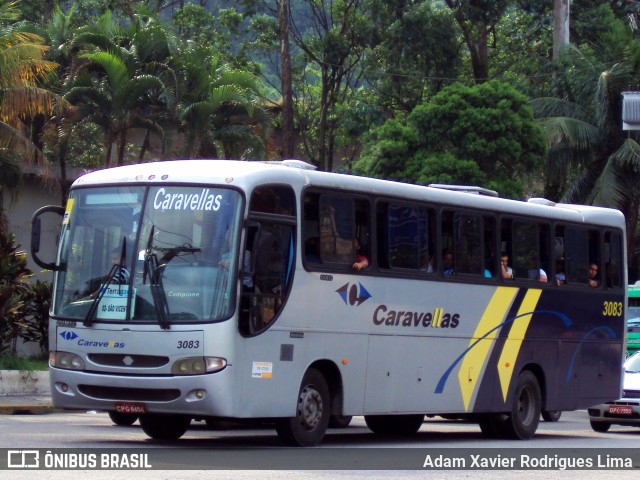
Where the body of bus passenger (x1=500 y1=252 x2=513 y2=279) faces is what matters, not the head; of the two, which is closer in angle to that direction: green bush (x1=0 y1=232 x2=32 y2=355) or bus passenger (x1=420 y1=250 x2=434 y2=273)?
the bus passenger

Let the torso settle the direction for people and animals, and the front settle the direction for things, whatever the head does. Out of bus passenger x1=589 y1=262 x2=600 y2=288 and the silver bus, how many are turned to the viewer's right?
0

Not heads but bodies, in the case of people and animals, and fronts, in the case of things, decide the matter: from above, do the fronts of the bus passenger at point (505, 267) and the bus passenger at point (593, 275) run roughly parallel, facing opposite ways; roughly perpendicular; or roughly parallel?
roughly parallel

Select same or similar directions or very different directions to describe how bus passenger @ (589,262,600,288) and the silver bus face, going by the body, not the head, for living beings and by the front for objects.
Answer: same or similar directions

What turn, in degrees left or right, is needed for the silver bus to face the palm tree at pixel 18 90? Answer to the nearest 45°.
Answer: approximately 90° to its right

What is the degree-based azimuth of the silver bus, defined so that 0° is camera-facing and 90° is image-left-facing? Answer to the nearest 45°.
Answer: approximately 45°

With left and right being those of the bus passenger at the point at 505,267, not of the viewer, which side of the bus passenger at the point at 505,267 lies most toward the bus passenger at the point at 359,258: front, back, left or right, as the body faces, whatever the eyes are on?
front

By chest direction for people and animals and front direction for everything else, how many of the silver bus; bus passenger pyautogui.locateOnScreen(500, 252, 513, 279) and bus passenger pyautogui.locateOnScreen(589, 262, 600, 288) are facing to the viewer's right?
0

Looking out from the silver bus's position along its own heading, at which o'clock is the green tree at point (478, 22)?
The green tree is roughly at 5 o'clock from the silver bus.

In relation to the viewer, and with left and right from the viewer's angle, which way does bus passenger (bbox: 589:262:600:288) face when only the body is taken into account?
facing the viewer and to the left of the viewer

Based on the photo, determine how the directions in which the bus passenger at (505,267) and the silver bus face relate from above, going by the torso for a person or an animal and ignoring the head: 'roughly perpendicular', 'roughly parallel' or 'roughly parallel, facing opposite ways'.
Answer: roughly parallel

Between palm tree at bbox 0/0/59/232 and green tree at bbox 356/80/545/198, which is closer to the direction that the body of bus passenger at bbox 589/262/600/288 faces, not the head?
the palm tree

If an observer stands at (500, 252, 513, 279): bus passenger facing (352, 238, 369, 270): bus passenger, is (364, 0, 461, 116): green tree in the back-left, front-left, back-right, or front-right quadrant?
back-right
